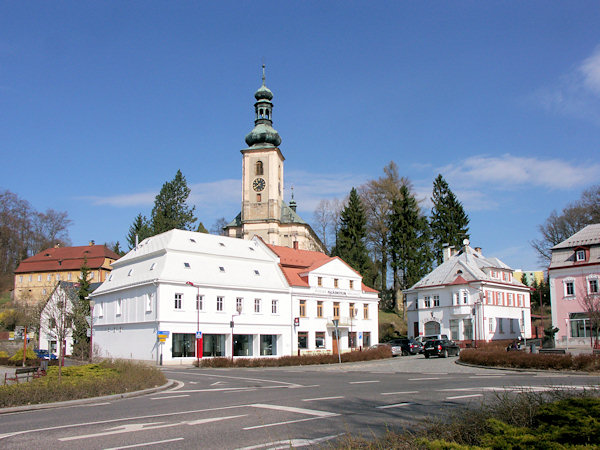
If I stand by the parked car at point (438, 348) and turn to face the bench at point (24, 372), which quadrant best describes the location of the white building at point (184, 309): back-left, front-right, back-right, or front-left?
front-right

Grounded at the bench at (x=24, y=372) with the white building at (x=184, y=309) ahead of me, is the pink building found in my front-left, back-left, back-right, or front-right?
front-right

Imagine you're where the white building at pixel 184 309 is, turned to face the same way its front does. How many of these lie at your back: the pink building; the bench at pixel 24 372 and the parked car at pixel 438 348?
0

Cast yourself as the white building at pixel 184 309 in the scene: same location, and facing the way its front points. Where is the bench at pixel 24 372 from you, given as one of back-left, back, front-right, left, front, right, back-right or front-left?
front-right

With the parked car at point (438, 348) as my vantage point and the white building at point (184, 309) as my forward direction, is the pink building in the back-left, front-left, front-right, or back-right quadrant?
back-right

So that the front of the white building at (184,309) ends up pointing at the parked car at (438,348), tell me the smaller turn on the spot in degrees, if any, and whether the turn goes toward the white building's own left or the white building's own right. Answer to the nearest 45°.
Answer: approximately 45° to the white building's own left

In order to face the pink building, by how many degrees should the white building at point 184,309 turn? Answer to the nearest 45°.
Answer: approximately 45° to its left
